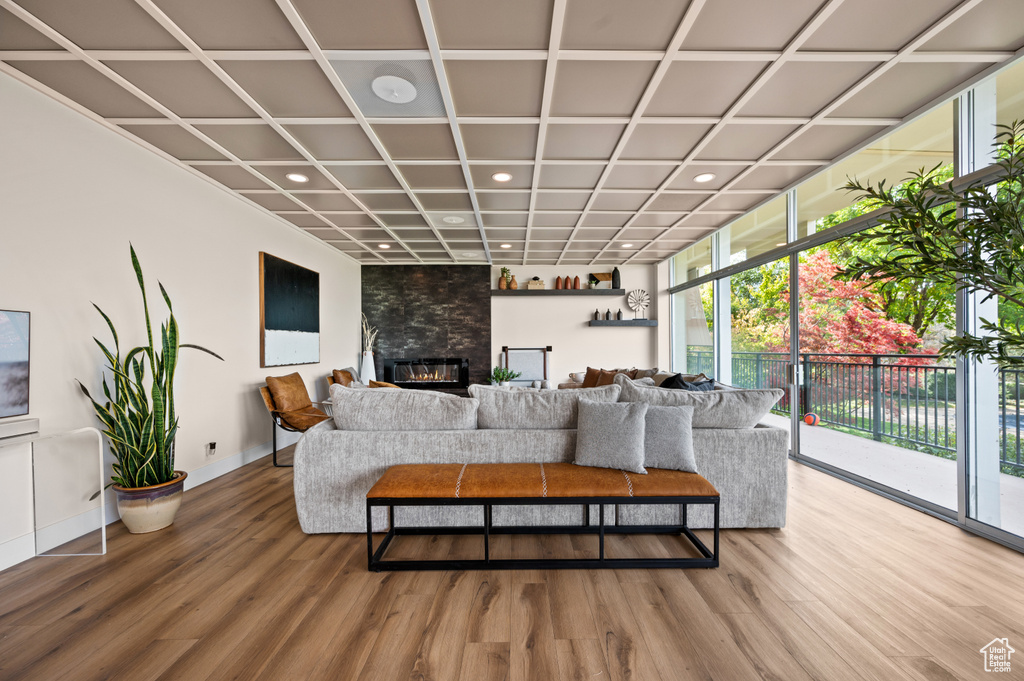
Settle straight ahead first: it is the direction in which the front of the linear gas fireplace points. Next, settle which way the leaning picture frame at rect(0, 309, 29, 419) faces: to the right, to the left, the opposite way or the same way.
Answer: to the left

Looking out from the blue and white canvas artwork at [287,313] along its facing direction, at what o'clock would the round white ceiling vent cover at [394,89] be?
The round white ceiling vent cover is roughly at 1 o'clock from the blue and white canvas artwork.

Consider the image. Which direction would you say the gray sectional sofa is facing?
away from the camera

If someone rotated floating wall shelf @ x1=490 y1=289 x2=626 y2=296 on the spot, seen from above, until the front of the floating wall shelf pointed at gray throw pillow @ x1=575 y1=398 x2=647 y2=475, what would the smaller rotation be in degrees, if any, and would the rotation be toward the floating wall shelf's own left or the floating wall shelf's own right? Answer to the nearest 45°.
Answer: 0° — it already faces it

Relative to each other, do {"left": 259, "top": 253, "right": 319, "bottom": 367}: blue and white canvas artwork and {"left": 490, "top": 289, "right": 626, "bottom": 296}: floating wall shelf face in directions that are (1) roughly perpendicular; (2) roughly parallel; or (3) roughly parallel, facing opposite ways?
roughly perpendicular

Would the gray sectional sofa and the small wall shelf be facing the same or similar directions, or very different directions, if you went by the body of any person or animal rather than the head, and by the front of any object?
very different directions

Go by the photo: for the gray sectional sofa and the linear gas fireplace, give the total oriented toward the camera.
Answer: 1

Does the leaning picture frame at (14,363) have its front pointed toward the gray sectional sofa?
yes

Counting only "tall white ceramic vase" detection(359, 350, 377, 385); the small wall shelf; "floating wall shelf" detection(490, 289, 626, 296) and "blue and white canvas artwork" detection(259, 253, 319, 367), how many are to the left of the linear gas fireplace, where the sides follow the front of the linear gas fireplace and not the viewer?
2

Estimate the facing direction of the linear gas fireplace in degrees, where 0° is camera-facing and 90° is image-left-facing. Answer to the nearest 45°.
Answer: approximately 0°
